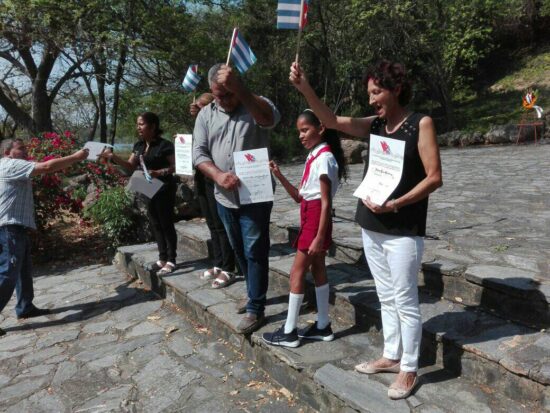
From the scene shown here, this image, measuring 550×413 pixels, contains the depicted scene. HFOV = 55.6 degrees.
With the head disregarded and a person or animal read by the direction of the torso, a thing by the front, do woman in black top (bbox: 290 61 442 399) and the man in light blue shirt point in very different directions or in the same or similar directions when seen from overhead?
very different directions

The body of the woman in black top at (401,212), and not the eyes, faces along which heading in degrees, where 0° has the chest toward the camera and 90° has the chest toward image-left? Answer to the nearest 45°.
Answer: approximately 45°

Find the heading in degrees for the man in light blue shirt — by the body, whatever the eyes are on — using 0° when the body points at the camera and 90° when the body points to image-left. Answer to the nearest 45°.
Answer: approximately 270°

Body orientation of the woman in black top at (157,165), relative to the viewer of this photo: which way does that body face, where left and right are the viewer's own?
facing the viewer and to the left of the viewer

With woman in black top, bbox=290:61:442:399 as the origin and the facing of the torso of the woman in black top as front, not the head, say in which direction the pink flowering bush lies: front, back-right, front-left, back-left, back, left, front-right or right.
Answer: right

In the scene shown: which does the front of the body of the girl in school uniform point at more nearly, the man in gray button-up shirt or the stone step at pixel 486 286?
the man in gray button-up shirt

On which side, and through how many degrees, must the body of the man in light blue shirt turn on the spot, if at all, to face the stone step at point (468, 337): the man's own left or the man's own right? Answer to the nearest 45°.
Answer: approximately 45° to the man's own right

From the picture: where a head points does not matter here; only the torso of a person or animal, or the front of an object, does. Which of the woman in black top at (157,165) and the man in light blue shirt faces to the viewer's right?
the man in light blue shirt

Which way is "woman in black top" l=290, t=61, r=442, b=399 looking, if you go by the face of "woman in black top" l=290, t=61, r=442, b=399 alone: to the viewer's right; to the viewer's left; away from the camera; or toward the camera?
to the viewer's left

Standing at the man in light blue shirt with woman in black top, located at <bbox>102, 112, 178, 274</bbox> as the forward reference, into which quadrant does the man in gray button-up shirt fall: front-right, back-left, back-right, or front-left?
front-right

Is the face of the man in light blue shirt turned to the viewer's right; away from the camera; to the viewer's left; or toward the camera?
to the viewer's right

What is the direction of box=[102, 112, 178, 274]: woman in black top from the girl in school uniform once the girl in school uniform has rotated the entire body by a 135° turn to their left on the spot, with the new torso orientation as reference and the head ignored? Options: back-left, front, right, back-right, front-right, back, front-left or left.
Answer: back
